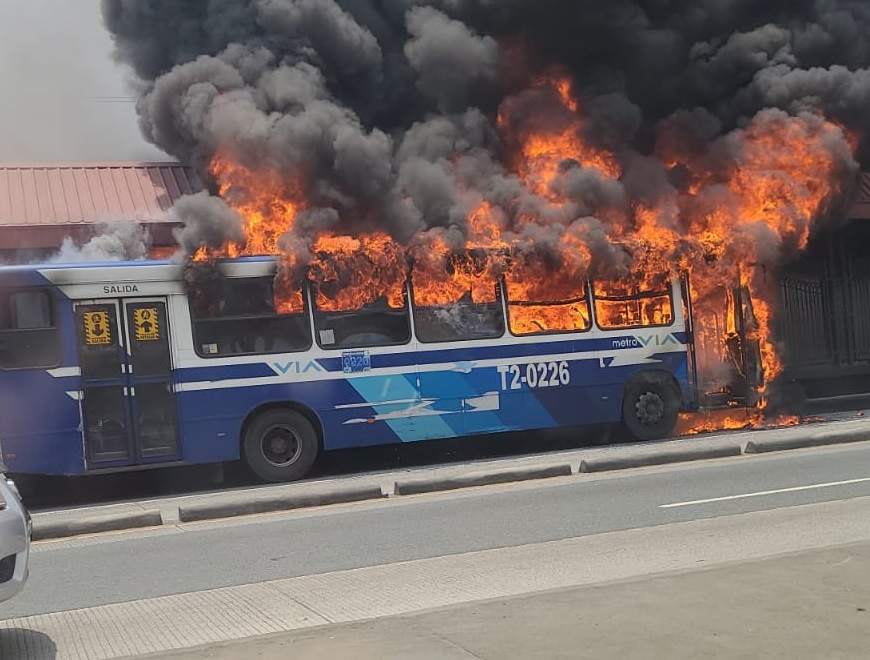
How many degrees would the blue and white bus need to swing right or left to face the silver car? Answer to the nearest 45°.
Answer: approximately 90° to its right

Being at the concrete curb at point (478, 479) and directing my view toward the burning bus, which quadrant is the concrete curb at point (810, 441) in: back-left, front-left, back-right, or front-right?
front-right

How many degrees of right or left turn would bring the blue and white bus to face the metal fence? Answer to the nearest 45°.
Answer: approximately 45° to its left

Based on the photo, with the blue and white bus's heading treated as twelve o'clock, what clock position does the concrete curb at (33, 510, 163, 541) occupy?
The concrete curb is roughly at 4 o'clock from the blue and white bus.

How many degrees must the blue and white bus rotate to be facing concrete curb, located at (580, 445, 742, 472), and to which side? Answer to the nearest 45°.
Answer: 0° — it already faces it

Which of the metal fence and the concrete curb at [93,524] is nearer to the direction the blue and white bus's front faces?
the metal fence

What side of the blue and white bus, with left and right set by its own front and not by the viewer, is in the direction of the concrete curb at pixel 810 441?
front

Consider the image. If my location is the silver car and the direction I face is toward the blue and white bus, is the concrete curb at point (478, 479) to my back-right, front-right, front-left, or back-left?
front-right

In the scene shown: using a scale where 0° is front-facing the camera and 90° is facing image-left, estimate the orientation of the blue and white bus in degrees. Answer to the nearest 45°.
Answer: approximately 270°

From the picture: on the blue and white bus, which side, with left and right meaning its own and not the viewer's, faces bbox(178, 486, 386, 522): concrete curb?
right

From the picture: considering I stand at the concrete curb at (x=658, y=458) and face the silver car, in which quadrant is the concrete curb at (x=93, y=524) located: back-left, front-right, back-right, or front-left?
front-right
